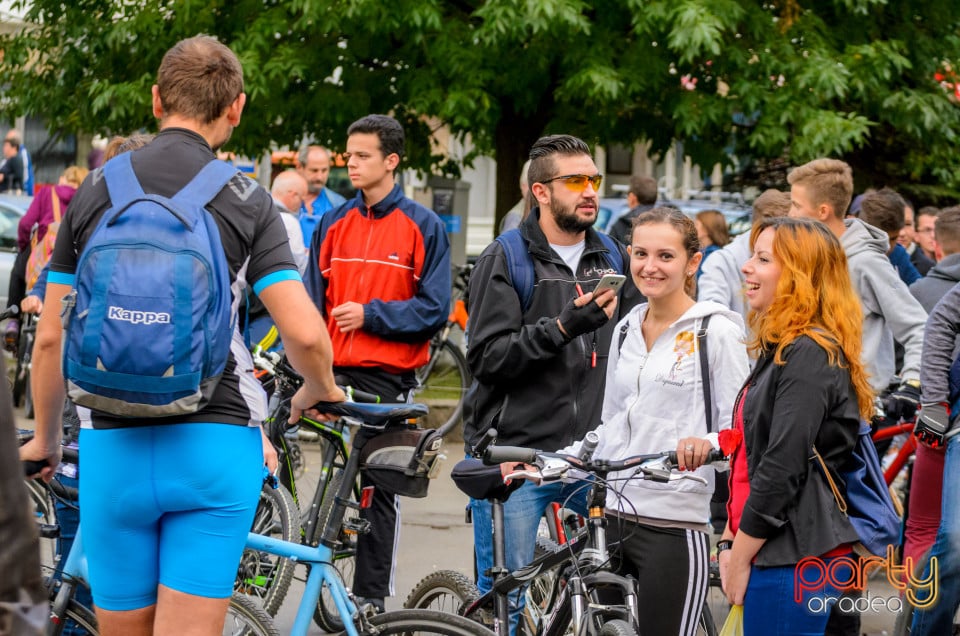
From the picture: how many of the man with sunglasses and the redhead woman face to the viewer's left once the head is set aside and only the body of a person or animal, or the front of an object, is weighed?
1

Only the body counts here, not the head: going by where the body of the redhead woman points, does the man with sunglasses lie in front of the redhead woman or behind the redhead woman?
in front

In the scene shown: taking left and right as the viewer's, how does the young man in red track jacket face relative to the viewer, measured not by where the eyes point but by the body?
facing the viewer and to the left of the viewer

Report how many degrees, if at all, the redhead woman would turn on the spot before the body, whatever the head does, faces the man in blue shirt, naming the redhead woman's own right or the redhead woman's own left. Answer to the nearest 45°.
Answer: approximately 45° to the redhead woman's own right

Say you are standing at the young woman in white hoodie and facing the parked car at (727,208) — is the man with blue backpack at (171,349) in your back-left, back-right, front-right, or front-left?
back-left

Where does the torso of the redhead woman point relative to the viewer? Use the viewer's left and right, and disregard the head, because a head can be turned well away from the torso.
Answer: facing to the left of the viewer

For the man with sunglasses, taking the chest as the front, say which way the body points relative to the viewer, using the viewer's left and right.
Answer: facing the viewer and to the right of the viewer

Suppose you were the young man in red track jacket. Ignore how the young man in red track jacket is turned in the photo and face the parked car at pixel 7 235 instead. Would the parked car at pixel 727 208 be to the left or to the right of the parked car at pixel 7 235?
right

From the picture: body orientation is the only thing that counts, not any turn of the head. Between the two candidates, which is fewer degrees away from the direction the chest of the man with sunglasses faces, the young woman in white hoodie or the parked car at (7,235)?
the young woman in white hoodie

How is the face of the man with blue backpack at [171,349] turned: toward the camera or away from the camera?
away from the camera
